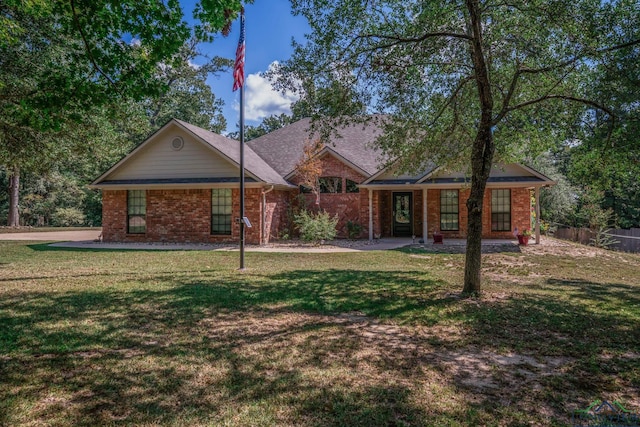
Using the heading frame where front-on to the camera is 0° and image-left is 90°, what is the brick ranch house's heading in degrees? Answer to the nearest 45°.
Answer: approximately 0°

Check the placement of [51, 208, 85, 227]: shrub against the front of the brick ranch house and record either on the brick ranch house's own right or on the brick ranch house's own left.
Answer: on the brick ranch house's own right

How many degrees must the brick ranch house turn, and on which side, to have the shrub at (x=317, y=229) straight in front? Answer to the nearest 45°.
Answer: approximately 45° to its left
